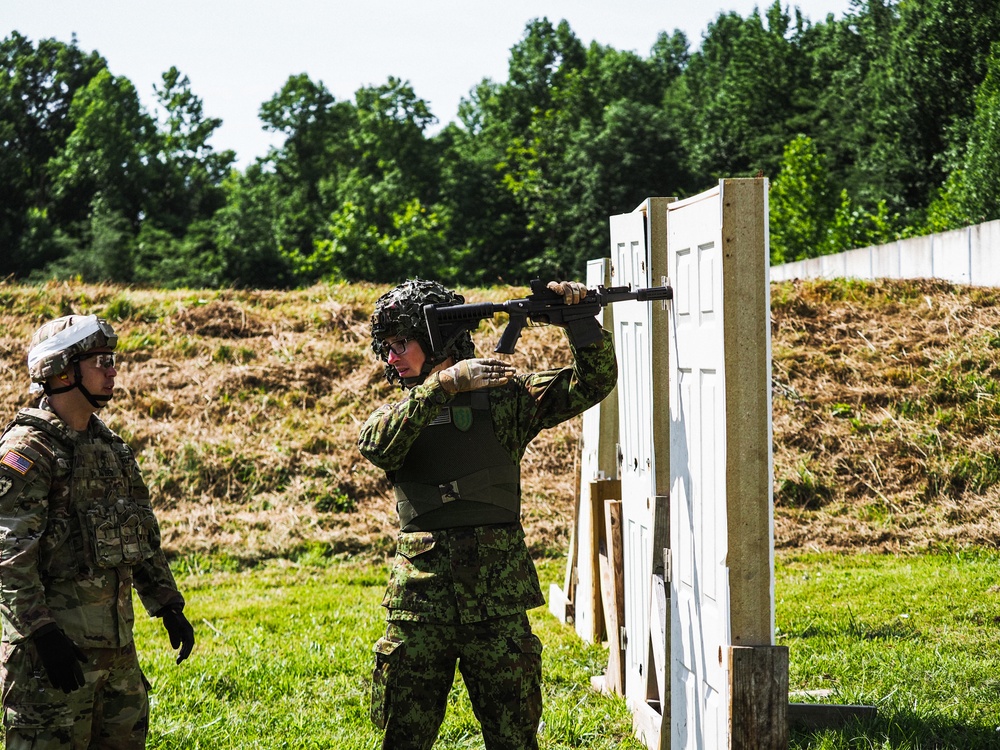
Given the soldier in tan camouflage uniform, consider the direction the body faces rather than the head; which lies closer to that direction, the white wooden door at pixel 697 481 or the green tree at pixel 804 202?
the white wooden door

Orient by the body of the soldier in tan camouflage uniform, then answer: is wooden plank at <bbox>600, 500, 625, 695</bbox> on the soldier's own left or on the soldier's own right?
on the soldier's own left

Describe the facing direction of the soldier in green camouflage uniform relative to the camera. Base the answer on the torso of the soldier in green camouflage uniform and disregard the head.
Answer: toward the camera

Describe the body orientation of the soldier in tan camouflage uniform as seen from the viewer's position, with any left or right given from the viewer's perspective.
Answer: facing the viewer and to the right of the viewer

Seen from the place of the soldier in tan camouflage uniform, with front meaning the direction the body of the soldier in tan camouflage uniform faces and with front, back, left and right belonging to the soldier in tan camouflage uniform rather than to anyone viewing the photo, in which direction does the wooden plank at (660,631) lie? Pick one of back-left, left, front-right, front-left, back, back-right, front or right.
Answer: front-left

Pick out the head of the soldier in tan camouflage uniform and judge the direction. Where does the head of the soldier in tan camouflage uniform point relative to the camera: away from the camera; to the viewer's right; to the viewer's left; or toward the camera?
to the viewer's right

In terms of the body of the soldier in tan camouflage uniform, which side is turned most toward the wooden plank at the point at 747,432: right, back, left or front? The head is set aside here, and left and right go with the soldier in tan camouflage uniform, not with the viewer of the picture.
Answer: front

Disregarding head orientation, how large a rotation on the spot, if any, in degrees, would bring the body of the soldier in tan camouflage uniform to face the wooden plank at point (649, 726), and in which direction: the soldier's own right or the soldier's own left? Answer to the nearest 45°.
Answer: approximately 45° to the soldier's own left

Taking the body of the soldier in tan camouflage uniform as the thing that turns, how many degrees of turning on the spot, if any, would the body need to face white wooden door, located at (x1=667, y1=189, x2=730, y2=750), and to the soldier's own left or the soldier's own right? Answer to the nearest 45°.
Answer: approximately 45° to the soldier's own left

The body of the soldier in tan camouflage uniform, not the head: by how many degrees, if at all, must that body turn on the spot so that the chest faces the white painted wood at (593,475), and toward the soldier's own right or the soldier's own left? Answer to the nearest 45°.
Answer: approximately 90° to the soldier's own left

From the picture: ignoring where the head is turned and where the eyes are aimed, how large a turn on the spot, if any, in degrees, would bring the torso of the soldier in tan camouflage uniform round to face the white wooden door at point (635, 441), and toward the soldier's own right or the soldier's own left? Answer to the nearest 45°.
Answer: approximately 45° to the soldier's own left

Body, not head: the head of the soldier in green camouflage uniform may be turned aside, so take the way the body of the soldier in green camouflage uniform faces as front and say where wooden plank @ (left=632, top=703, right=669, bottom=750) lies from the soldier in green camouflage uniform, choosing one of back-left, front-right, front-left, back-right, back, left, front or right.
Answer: back-left

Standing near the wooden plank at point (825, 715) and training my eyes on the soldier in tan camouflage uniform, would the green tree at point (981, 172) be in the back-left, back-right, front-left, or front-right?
back-right

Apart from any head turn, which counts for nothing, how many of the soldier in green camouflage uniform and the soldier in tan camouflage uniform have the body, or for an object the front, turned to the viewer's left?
0

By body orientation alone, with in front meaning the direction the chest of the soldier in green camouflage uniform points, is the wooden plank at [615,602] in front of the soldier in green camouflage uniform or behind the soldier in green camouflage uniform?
behind
